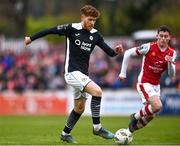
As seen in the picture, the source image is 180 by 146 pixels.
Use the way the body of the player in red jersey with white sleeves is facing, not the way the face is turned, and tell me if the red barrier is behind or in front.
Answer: behind

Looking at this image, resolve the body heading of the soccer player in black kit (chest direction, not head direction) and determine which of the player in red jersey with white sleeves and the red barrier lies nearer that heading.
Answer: the player in red jersey with white sleeves

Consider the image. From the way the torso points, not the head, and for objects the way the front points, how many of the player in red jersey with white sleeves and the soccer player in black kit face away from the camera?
0

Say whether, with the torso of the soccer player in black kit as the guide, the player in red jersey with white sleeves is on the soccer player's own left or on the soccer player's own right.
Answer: on the soccer player's own left

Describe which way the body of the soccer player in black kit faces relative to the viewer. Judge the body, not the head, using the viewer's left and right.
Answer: facing the viewer and to the right of the viewer

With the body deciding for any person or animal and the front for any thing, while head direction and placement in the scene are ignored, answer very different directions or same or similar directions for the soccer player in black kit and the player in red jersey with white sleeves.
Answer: same or similar directions
